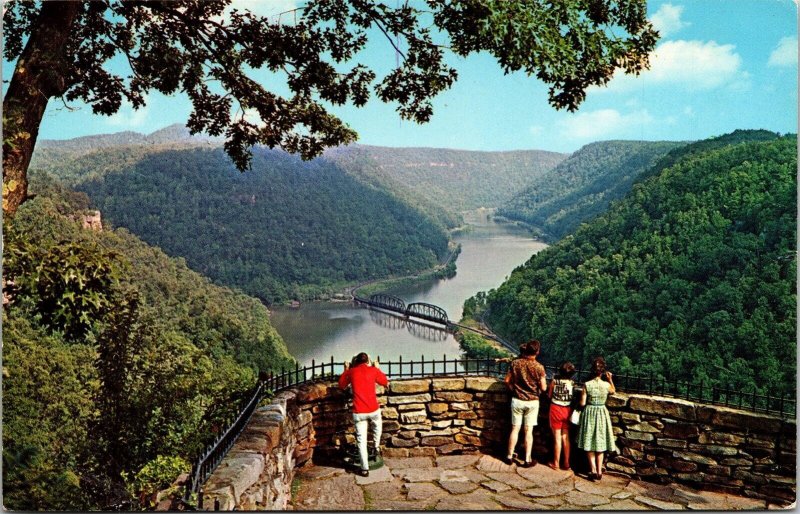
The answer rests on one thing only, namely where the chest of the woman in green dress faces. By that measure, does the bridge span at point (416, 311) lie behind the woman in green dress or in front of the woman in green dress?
in front

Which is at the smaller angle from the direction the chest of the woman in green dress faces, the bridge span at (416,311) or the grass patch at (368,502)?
the bridge span

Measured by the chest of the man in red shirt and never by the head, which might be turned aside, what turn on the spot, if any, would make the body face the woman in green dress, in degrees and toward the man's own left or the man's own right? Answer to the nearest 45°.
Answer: approximately 90° to the man's own right

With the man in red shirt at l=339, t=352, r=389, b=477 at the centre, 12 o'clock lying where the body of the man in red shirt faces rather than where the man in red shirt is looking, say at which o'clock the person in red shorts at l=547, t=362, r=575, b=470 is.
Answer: The person in red shorts is roughly at 3 o'clock from the man in red shirt.

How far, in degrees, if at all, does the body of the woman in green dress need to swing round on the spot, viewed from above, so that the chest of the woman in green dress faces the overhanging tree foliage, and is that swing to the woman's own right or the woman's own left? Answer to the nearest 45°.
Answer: approximately 90° to the woman's own left

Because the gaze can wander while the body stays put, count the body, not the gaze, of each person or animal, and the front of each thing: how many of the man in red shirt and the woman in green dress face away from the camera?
2

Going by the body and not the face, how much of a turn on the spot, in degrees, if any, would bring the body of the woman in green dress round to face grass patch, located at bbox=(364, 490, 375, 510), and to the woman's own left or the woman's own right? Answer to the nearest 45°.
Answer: approximately 135° to the woman's own left

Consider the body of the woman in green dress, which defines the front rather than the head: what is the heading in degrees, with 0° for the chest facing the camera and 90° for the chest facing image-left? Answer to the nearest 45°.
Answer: approximately 180°

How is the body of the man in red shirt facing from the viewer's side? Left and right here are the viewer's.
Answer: facing away from the viewer
